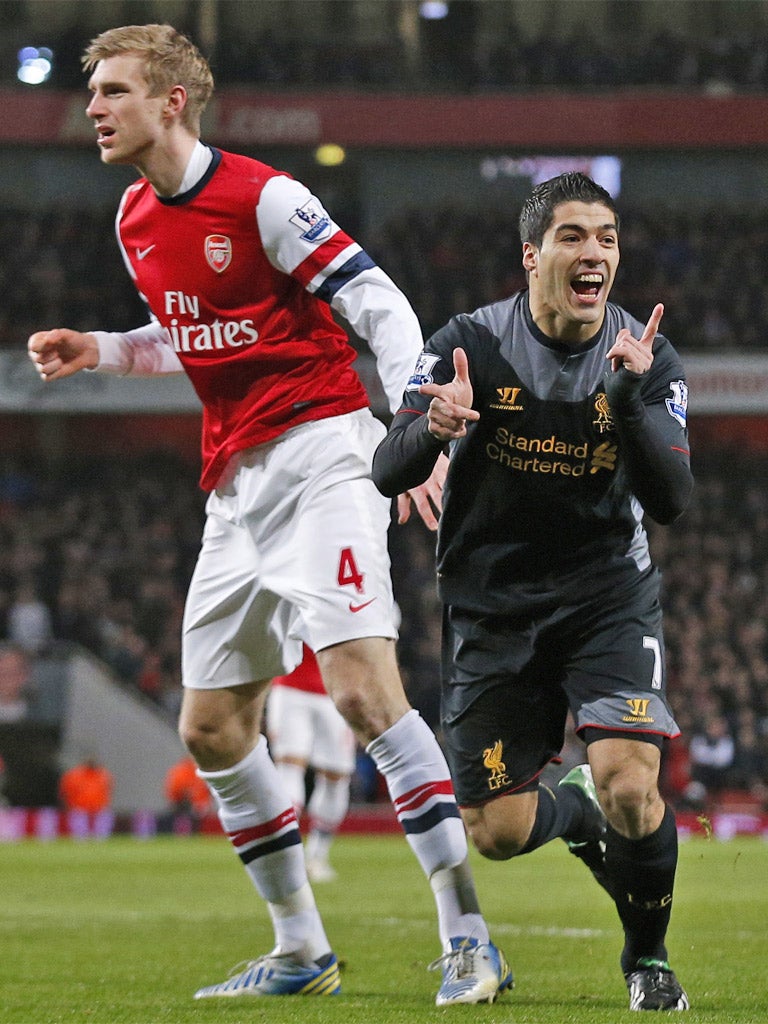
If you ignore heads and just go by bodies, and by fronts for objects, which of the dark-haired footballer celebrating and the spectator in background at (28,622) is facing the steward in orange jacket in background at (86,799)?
the spectator in background at (28,622)

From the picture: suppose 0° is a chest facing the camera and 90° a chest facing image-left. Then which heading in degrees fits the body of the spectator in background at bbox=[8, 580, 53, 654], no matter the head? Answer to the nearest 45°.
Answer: approximately 0°

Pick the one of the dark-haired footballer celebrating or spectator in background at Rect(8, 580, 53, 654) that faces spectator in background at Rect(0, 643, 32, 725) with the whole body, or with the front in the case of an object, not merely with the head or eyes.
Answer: spectator in background at Rect(8, 580, 53, 654)

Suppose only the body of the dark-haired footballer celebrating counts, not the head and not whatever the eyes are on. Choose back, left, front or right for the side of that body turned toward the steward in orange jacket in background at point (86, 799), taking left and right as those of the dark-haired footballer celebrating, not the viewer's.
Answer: back

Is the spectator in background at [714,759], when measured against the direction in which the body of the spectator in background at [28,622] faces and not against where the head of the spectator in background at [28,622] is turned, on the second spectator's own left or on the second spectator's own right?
on the second spectator's own left
